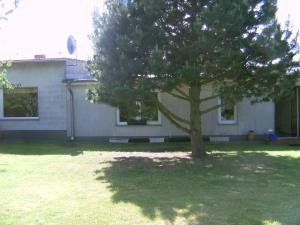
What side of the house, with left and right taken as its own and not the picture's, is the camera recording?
front
